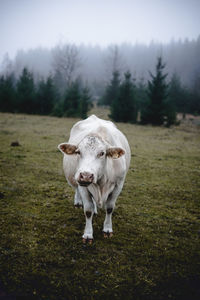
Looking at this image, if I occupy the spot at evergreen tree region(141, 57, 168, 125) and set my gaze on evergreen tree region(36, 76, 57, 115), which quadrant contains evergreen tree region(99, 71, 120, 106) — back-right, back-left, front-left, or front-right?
front-right

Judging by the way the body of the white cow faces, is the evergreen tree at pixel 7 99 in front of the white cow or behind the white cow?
behind

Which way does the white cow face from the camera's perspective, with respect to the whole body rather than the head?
toward the camera

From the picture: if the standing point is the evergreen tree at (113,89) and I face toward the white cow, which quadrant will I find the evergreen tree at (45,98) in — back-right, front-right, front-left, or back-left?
front-right

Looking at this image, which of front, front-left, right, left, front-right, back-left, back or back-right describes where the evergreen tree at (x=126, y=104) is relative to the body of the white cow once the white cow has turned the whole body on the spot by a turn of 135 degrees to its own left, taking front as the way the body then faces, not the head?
front-left

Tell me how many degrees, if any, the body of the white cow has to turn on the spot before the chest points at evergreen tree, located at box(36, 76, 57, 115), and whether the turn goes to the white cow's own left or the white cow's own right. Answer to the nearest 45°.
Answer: approximately 180°

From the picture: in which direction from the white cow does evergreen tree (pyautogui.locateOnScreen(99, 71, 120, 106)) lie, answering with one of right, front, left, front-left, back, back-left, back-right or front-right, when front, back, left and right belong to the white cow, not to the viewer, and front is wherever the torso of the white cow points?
back

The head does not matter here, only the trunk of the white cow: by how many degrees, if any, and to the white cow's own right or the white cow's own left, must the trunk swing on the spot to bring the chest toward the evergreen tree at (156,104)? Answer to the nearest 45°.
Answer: approximately 180°

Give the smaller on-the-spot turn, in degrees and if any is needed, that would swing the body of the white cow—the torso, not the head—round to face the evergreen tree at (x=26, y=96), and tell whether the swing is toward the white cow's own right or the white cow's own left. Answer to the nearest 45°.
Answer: approximately 180°
